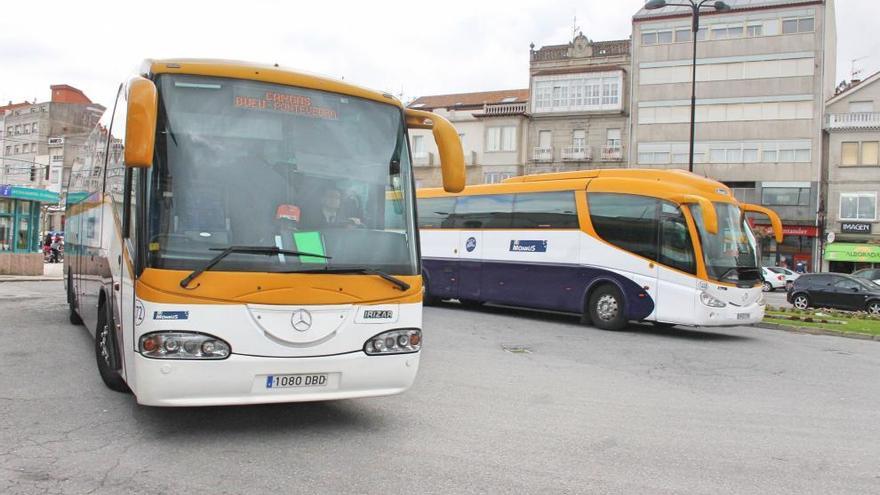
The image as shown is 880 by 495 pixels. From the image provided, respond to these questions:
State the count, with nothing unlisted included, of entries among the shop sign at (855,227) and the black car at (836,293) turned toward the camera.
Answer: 1

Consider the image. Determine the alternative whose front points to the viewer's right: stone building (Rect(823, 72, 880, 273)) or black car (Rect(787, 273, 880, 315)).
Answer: the black car

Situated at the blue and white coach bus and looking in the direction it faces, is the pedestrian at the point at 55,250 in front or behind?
behind

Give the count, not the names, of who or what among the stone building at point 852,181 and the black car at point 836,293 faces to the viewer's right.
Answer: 1

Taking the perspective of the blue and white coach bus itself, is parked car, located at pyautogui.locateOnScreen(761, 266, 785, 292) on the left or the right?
on its left

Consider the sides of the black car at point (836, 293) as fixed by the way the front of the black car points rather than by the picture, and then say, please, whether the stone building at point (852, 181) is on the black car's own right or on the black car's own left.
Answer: on the black car's own left

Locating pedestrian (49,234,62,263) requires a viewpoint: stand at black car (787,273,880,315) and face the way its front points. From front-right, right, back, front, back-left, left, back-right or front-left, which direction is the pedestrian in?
back

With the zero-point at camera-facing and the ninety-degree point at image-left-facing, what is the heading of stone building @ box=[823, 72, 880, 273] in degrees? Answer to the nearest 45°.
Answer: approximately 0°

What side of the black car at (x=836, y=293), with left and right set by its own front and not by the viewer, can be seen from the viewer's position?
right
